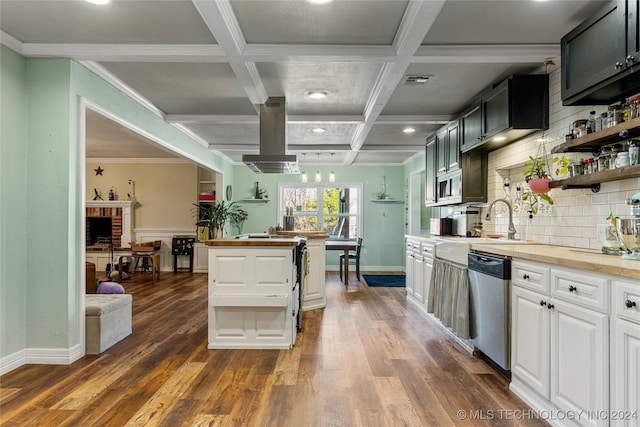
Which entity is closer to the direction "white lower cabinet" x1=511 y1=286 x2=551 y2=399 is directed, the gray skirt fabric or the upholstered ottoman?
the upholstered ottoman

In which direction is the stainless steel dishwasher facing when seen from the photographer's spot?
facing the viewer and to the left of the viewer

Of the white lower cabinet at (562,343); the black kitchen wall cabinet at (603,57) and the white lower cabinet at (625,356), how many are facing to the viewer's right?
0

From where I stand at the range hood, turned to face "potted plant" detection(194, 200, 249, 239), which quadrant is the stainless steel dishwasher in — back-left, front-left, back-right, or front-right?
back-right

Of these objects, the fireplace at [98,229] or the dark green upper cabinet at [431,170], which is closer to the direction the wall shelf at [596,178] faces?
the fireplace

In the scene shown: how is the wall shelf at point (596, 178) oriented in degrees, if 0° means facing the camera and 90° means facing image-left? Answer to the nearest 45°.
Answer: approximately 45°

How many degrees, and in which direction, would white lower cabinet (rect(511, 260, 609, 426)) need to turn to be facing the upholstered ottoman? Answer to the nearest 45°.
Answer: approximately 45° to its right

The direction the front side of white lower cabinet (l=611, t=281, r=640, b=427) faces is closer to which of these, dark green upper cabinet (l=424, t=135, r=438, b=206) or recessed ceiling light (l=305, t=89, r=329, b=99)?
the recessed ceiling light

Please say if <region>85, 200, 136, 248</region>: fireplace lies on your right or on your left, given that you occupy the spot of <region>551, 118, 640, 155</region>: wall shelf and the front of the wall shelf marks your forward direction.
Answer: on your right
